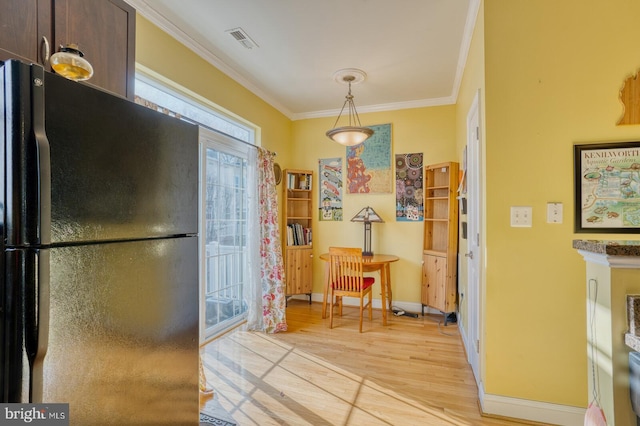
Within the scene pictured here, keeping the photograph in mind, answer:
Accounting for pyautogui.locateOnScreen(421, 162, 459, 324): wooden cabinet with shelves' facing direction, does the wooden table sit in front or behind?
in front

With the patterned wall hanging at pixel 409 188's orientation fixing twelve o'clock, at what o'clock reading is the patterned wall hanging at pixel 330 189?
the patterned wall hanging at pixel 330 189 is roughly at 3 o'clock from the patterned wall hanging at pixel 409 188.

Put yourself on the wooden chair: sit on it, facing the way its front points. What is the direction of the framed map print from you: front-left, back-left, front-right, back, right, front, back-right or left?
right

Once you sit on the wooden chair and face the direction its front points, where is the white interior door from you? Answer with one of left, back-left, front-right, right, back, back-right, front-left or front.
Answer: right

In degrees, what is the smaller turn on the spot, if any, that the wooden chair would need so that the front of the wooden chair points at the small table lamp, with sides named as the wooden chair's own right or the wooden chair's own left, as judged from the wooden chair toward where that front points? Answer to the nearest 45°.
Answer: approximately 45° to the wooden chair's own left

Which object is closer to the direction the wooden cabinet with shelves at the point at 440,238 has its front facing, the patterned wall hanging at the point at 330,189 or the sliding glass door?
the sliding glass door

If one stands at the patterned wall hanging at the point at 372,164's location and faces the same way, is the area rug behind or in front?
in front

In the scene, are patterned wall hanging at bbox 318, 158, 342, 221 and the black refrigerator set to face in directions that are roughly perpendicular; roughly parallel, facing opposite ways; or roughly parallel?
roughly perpendicular

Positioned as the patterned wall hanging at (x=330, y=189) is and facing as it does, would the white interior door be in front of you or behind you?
in front

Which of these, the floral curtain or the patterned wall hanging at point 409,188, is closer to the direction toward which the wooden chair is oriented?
the patterned wall hanging

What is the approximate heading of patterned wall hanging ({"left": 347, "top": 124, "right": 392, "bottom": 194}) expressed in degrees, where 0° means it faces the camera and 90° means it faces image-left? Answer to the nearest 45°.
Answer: approximately 0°
